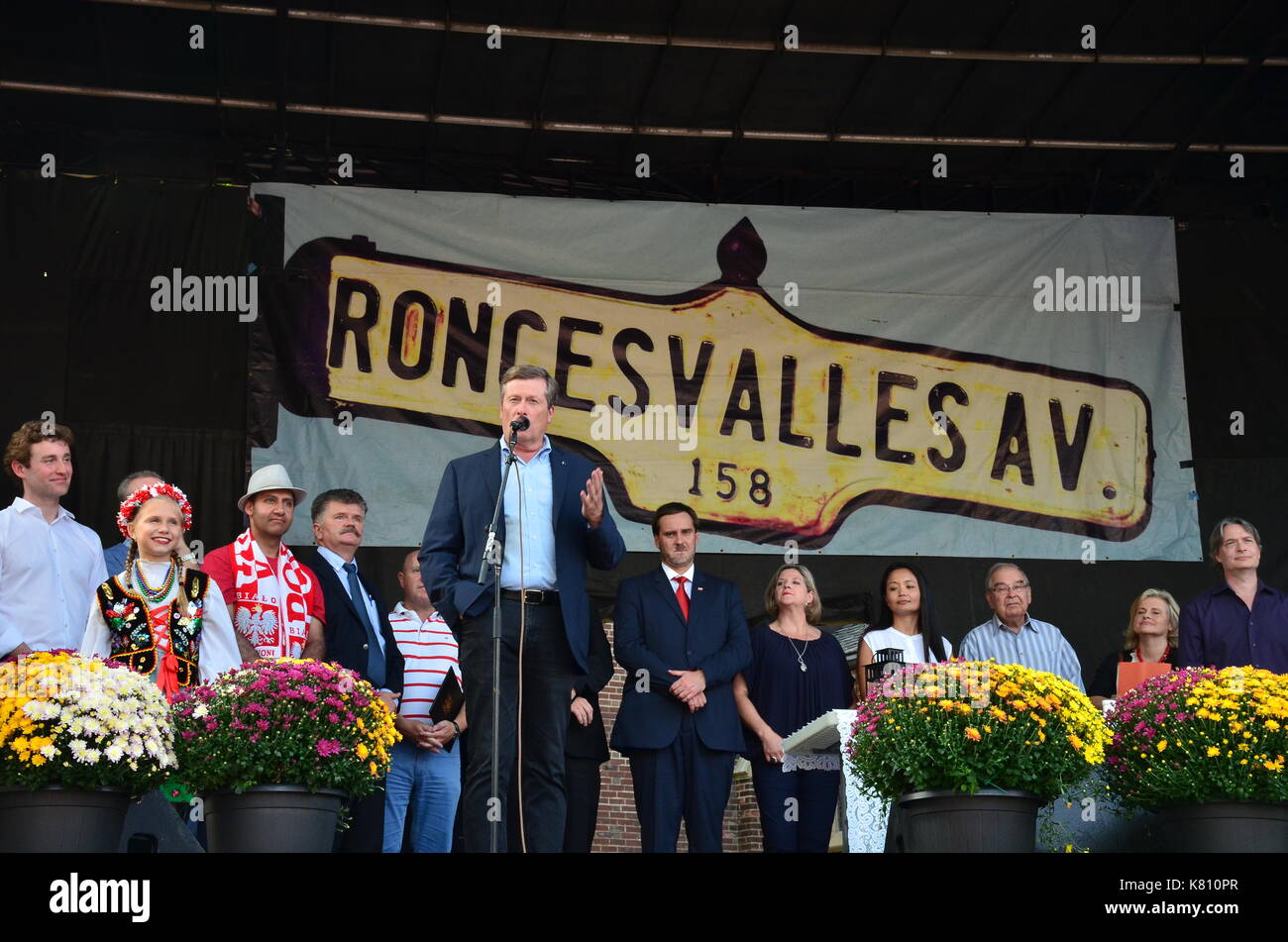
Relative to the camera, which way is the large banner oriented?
toward the camera

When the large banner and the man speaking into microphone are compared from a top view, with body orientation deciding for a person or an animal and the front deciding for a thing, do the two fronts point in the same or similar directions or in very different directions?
same or similar directions

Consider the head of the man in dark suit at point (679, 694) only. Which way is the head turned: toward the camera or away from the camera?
toward the camera

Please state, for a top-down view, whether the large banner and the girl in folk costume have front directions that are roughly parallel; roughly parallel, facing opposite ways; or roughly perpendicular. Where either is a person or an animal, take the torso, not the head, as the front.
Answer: roughly parallel

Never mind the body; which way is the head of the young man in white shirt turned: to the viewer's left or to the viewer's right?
to the viewer's right

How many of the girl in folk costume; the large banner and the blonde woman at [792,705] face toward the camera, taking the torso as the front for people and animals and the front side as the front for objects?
3

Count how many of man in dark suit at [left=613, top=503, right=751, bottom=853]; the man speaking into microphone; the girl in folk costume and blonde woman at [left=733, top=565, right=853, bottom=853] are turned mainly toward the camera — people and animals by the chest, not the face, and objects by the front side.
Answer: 4

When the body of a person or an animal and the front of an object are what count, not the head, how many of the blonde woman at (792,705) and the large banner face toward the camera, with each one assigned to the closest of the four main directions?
2

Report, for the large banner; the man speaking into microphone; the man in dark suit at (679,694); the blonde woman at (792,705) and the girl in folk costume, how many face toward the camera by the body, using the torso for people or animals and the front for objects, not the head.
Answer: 5

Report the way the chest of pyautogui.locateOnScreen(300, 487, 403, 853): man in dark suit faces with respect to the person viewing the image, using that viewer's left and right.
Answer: facing the viewer and to the right of the viewer

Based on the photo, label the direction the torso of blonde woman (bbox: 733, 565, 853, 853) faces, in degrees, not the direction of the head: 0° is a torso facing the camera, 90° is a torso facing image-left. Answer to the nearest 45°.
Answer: approximately 0°

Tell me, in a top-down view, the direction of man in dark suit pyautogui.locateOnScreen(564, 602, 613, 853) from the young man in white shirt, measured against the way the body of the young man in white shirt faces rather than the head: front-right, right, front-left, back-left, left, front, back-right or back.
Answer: front-left

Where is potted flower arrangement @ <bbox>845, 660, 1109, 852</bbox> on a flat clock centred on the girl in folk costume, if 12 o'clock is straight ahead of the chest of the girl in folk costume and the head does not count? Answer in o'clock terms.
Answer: The potted flower arrangement is roughly at 10 o'clock from the girl in folk costume.

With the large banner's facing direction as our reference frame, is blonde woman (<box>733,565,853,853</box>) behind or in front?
in front

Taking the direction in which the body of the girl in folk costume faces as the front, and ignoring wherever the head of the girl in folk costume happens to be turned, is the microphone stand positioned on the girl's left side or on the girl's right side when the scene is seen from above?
on the girl's left side

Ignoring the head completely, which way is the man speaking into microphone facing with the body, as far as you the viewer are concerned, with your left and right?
facing the viewer

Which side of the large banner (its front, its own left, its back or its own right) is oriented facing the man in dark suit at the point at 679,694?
front

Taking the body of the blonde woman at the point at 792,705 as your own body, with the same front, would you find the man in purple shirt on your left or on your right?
on your left
